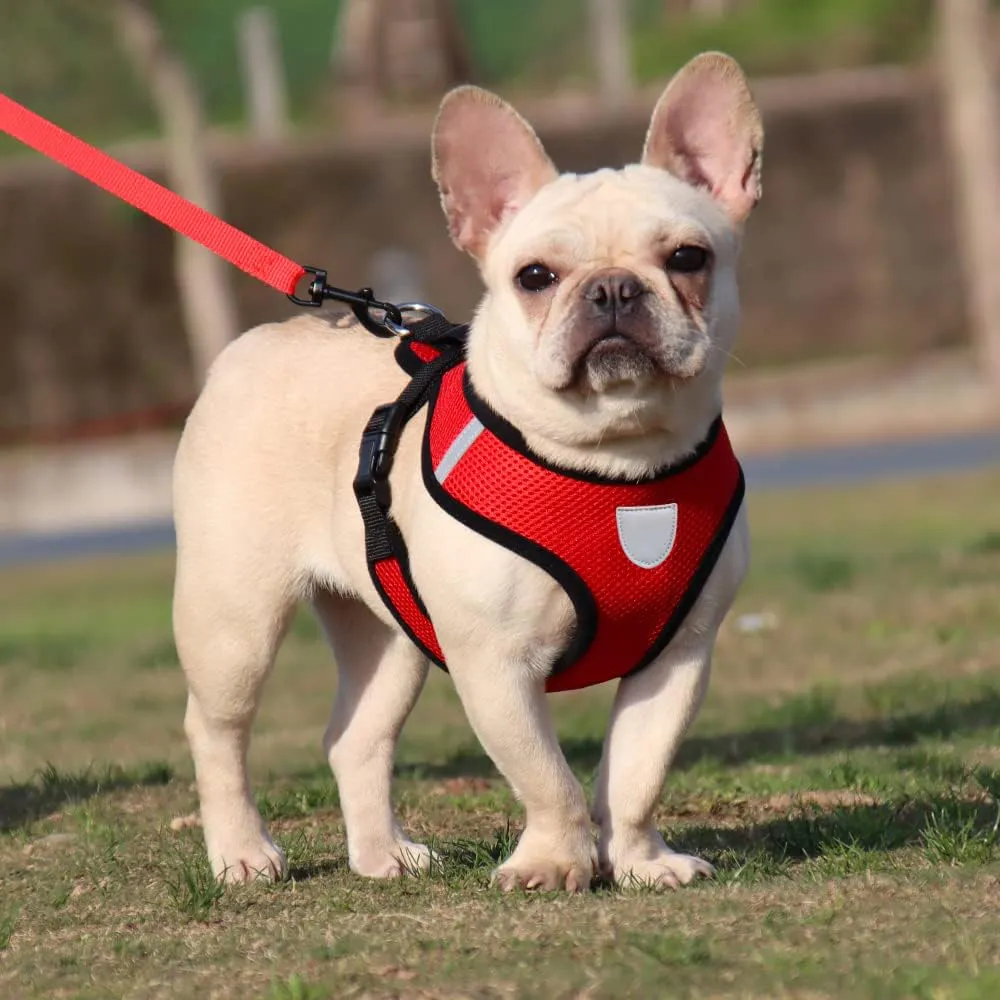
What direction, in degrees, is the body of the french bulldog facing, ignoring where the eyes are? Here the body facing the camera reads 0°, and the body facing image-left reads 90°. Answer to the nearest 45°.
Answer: approximately 315°

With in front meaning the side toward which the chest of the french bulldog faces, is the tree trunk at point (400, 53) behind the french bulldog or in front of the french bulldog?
behind

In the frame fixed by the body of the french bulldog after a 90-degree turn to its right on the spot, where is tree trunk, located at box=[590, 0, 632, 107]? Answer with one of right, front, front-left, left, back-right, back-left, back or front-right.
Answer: back-right

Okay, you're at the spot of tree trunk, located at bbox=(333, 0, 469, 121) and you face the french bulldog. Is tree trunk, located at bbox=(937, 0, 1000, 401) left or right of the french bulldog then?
left

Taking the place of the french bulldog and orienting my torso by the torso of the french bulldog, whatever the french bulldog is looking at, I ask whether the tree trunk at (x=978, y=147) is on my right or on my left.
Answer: on my left

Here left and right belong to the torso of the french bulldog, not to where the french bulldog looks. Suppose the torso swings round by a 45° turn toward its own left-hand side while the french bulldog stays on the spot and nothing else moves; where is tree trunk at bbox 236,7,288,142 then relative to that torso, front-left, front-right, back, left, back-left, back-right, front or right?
left

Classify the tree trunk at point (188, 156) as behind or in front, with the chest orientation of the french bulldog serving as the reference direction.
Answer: behind
